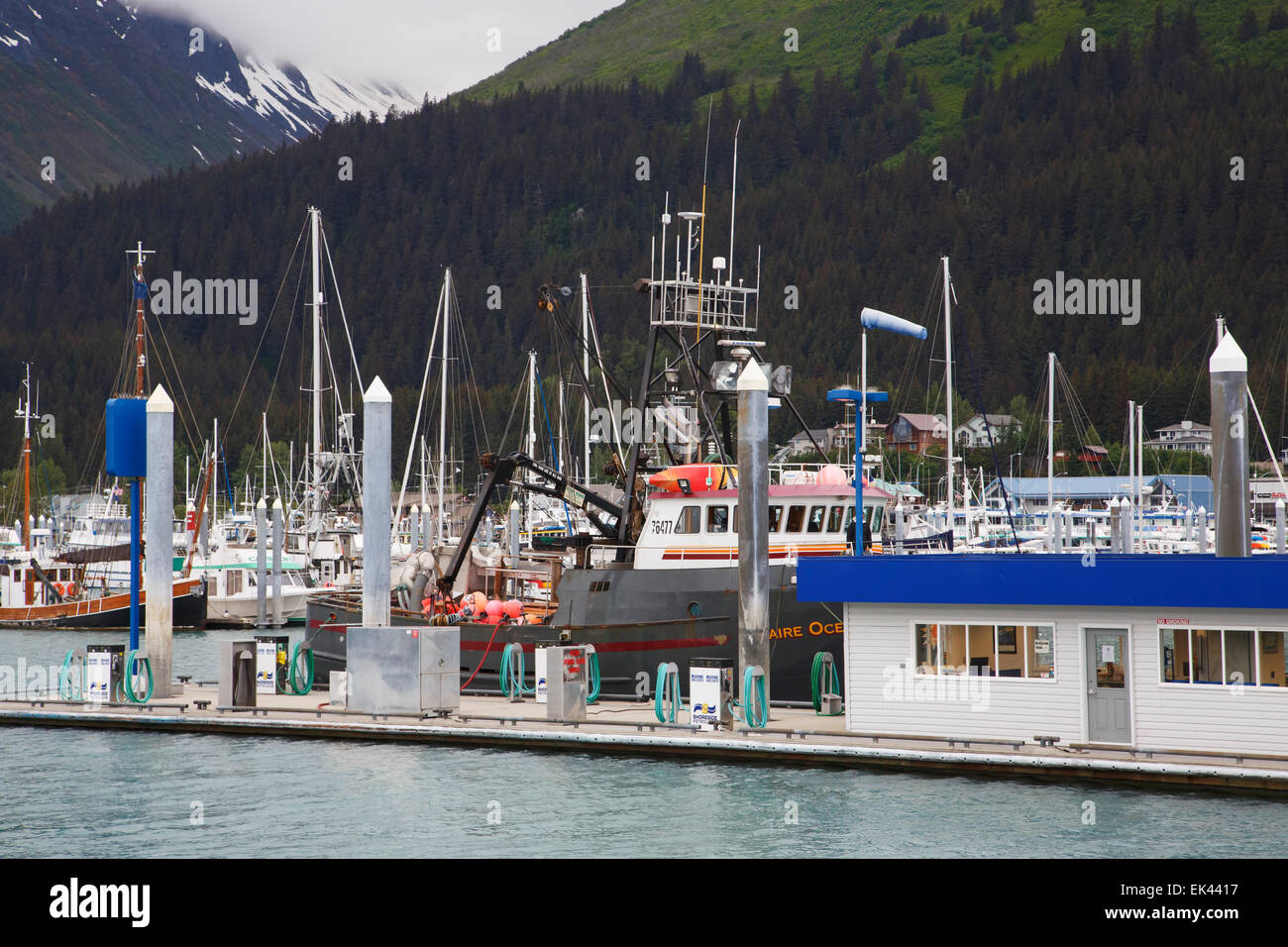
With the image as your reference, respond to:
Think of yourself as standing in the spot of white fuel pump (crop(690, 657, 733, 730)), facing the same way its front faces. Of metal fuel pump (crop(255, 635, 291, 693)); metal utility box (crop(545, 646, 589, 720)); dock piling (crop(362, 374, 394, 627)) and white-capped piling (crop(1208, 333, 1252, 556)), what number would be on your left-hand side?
1

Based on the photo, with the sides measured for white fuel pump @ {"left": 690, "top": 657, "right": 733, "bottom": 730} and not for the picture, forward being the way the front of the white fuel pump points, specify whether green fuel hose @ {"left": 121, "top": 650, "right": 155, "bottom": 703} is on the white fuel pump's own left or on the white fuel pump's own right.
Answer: on the white fuel pump's own right

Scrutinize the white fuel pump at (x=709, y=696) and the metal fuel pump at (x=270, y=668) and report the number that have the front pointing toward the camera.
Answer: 2

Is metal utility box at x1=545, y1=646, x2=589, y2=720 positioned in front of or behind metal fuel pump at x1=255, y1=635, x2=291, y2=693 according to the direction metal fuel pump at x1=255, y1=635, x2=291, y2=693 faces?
in front

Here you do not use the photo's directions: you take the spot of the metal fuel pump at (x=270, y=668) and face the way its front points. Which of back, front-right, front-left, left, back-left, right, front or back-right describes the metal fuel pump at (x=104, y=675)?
front-right

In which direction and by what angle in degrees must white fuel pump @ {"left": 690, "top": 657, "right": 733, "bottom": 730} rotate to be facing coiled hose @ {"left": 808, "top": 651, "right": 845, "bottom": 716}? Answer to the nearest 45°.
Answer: approximately 135° to its left

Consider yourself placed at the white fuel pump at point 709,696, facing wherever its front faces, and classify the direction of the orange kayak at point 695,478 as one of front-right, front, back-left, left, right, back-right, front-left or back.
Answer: back

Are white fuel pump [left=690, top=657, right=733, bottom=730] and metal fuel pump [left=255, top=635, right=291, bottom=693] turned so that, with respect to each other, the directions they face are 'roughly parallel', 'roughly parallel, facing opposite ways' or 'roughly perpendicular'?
roughly parallel

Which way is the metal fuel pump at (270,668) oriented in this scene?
toward the camera

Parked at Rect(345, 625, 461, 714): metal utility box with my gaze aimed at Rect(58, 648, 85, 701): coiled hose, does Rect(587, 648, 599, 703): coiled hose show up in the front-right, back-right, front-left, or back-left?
back-right

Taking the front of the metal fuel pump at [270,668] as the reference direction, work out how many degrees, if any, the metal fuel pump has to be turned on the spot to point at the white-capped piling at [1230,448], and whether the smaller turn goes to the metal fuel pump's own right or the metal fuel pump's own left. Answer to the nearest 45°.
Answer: approximately 45° to the metal fuel pump's own left

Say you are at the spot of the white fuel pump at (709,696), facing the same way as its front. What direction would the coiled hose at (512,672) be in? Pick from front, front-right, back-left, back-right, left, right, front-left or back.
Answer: back-right

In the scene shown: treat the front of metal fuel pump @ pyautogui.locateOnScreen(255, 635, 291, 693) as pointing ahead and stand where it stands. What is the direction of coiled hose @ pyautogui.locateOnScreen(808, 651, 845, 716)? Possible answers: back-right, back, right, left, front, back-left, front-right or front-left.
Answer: front-left

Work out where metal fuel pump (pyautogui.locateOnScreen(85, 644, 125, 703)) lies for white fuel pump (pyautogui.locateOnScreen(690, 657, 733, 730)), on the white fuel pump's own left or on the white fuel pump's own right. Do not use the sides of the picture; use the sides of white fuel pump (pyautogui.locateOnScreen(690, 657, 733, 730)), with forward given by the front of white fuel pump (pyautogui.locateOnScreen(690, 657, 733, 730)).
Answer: on the white fuel pump's own right

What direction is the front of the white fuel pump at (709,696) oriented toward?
toward the camera

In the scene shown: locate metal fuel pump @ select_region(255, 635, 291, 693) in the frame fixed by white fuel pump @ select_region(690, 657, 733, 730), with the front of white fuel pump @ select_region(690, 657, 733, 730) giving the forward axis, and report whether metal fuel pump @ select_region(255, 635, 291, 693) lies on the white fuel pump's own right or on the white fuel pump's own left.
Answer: on the white fuel pump's own right

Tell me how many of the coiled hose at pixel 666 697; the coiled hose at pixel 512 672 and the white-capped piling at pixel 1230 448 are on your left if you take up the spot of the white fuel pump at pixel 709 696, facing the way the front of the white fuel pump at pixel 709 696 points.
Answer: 1
